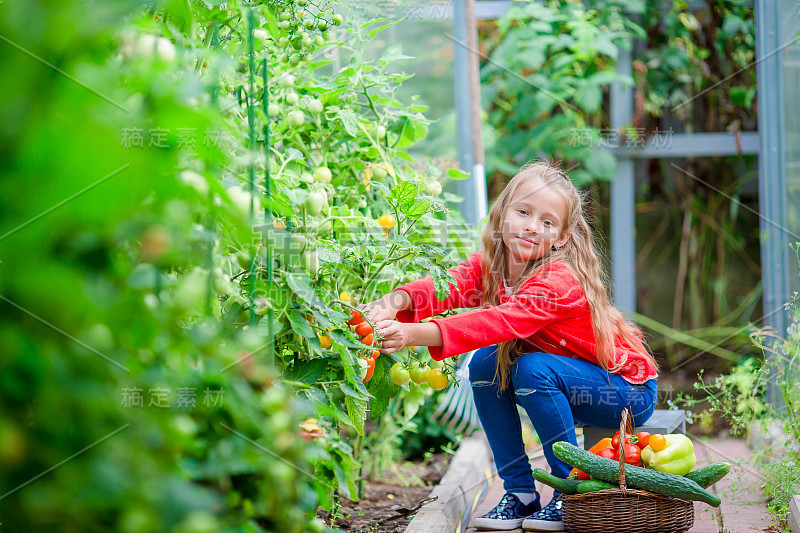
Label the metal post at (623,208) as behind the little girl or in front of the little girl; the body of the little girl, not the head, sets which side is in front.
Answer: behind

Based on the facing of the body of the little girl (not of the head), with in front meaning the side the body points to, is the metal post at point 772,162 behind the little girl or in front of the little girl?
behind

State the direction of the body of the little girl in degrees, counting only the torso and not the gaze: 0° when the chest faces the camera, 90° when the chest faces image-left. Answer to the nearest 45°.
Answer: approximately 45°
